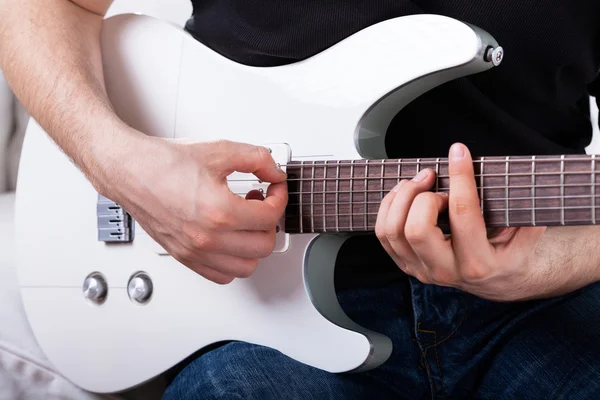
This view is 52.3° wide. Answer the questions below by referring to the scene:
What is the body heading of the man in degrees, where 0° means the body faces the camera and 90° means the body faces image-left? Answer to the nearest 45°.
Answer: approximately 0°
